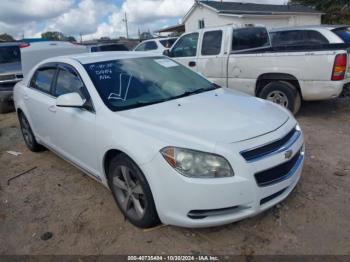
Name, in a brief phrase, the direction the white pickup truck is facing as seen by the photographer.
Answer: facing away from the viewer and to the left of the viewer

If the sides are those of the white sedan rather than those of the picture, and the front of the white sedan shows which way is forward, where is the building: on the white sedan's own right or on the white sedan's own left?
on the white sedan's own left

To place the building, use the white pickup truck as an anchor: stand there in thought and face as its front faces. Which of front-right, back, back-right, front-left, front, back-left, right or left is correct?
front-right

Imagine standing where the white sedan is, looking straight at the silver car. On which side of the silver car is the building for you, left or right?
right

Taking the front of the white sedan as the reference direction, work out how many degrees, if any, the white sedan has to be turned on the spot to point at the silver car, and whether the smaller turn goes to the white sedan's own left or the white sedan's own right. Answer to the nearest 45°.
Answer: approximately 180°

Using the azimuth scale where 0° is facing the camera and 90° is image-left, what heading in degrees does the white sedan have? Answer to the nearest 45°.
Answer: approximately 315°
